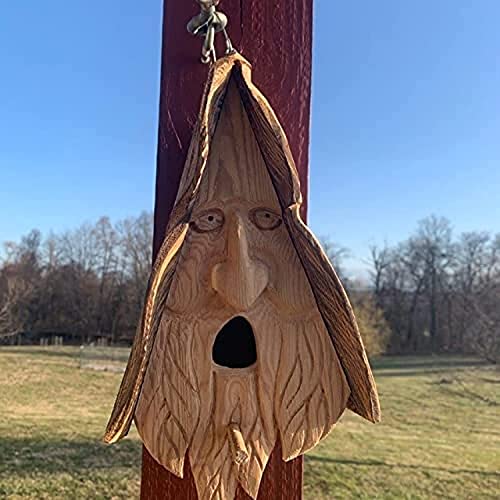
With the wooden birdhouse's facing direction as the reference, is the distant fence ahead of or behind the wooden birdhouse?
behind

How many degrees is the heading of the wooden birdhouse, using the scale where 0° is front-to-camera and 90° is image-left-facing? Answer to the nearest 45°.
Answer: approximately 0°
